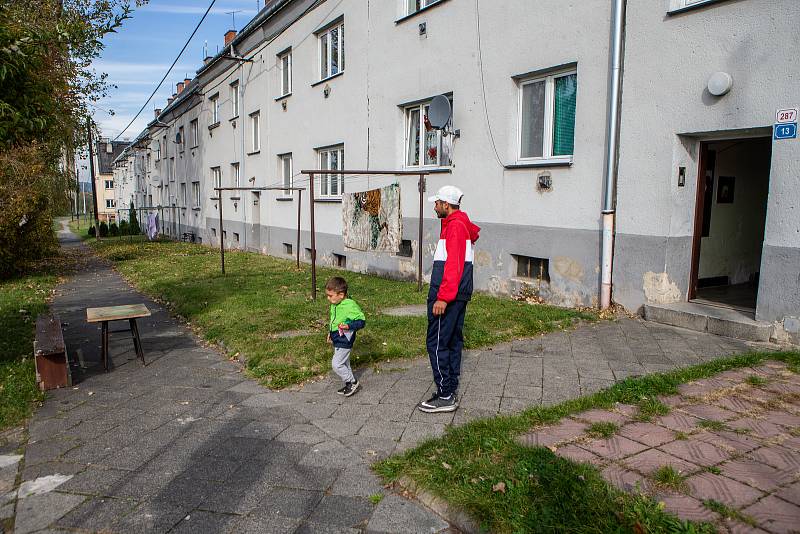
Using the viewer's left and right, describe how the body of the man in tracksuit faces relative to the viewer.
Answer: facing to the left of the viewer

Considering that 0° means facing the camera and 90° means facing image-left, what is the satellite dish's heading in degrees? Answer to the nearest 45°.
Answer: approximately 45°

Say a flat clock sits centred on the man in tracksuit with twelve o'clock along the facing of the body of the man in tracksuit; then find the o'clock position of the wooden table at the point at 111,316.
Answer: The wooden table is roughly at 1 o'clock from the man in tracksuit.

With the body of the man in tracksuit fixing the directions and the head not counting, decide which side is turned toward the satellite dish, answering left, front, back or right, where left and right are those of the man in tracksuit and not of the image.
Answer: right

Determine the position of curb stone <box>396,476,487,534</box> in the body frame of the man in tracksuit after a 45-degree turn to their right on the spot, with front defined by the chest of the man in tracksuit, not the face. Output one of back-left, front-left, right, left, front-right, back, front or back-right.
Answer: back-left

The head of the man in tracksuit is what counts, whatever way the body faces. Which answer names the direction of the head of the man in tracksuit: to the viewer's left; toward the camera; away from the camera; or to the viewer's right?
to the viewer's left

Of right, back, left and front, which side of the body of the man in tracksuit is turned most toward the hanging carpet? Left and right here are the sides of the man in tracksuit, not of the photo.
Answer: right

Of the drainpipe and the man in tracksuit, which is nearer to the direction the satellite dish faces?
the man in tracksuit
